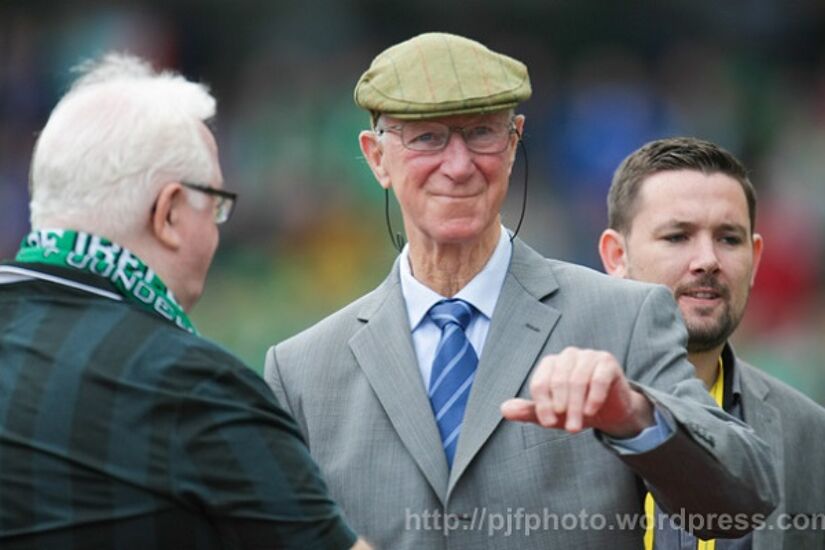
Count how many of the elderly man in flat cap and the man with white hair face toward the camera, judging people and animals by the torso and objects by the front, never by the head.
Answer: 1

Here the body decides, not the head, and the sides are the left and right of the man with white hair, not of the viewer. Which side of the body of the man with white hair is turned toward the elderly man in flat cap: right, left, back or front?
front

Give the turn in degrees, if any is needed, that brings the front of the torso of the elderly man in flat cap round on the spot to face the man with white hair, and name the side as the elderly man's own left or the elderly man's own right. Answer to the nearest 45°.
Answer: approximately 45° to the elderly man's own right

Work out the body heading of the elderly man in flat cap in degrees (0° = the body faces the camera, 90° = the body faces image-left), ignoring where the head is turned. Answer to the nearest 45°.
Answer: approximately 0°

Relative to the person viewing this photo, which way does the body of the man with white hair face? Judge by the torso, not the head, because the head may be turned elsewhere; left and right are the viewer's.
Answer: facing away from the viewer and to the right of the viewer

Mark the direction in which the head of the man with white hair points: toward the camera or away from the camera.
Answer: away from the camera
